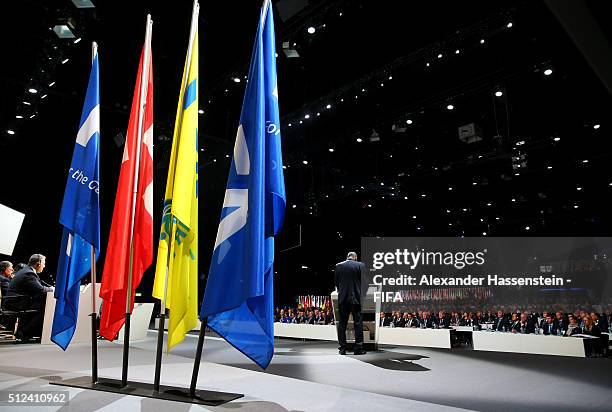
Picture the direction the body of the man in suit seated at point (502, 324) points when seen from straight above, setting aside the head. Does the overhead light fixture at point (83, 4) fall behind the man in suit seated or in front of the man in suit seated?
in front

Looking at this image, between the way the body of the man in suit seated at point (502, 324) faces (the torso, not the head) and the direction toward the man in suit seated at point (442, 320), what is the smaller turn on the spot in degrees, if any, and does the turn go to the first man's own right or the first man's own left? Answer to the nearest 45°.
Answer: approximately 45° to the first man's own right

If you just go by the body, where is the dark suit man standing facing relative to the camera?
away from the camera

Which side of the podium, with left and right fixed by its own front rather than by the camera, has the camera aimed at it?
back

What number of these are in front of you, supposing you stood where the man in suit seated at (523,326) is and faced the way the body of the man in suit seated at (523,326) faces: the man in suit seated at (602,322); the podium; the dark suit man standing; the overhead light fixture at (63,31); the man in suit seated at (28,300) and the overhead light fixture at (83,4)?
5

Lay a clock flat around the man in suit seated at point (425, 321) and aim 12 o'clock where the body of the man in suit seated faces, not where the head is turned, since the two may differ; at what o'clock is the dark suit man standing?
The dark suit man standing is roughly at 11 o'clock from the man in suit seated.

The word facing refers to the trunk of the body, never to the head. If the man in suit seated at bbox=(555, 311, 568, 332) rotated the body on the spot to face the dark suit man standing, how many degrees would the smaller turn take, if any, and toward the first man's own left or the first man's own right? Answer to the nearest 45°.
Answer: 0° — they already face them

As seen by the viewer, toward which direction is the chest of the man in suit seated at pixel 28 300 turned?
to the viewer's right

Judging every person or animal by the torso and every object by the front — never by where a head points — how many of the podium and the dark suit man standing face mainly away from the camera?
2

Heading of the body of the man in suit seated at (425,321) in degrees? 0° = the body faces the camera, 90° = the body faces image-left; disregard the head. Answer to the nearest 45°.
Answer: approximately 45°

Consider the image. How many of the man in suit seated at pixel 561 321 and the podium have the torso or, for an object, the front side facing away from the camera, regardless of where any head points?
1

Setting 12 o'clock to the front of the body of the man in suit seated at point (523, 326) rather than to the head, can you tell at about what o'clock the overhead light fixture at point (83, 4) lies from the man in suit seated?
The overhead light fixture is roughly at 12 o'clock from the man in suit seated.

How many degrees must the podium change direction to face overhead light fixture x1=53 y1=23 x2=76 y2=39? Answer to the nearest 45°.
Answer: approximately 90° to its left

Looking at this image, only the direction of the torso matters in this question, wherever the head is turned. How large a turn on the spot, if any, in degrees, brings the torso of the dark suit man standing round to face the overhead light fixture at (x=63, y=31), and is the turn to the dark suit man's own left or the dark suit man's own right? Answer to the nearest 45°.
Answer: approximately 90° to the dark suit man's own left

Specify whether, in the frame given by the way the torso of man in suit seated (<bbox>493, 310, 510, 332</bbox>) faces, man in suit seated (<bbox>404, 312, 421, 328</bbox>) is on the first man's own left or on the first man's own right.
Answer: on the first man's own right

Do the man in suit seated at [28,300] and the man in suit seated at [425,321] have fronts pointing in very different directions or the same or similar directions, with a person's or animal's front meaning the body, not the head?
very different directions
